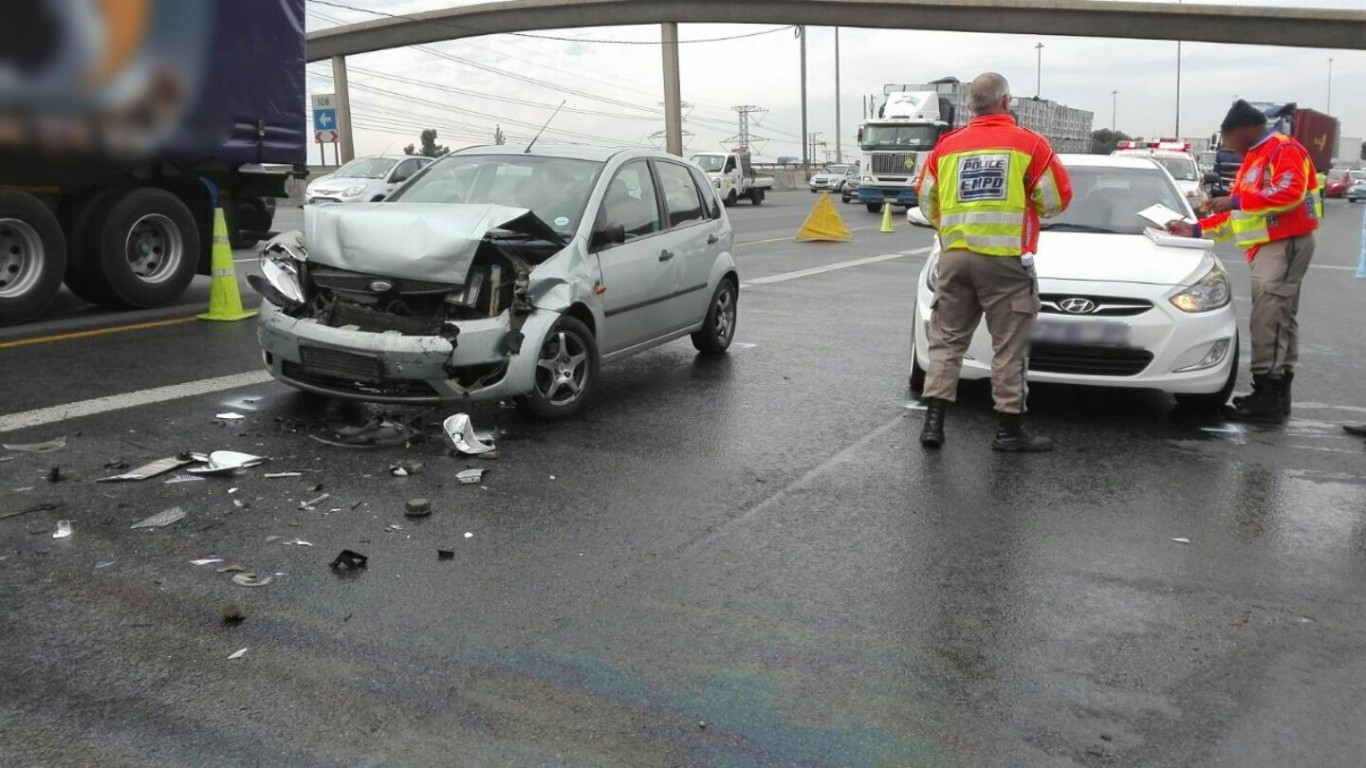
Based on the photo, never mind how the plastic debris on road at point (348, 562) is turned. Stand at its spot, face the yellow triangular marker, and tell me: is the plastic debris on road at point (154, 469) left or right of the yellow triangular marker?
left

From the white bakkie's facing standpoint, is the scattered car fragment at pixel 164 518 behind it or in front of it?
in front

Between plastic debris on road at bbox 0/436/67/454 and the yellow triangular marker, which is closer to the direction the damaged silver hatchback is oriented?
the plastic debris on road

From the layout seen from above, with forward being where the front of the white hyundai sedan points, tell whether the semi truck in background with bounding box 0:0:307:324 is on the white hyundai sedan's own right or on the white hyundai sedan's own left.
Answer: on the white hyundai sedan's own right

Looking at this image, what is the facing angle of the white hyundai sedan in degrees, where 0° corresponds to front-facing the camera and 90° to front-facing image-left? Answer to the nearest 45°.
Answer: approximately 0°

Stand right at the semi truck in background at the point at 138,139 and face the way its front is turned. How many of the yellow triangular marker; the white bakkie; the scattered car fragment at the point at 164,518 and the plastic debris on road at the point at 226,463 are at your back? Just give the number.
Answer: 2

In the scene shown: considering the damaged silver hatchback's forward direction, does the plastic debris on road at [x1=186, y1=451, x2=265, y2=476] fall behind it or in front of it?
in front

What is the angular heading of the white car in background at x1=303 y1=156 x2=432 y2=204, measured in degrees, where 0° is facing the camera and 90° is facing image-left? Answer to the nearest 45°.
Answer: approximately 45°

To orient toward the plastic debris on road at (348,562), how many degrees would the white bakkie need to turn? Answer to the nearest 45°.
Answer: approximately 45° to its left

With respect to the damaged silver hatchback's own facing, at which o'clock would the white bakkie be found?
The white bakkie is roughly at 5 o'clock from the damaged silver hatchback.

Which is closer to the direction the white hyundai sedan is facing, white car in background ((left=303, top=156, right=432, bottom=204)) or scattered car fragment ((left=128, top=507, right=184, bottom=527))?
the scattered car fragment

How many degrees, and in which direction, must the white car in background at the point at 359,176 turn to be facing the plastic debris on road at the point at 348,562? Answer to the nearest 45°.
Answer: approximately 45° to its left

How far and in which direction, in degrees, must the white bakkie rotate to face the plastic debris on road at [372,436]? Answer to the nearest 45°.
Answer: approximately 45° to its left
